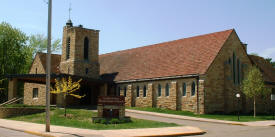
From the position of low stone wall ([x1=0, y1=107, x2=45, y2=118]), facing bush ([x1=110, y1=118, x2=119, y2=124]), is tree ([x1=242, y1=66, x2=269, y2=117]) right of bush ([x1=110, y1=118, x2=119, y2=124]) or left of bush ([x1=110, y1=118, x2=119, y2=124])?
left

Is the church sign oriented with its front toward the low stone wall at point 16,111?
no

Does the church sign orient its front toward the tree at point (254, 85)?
no

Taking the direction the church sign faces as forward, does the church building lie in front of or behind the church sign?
behind

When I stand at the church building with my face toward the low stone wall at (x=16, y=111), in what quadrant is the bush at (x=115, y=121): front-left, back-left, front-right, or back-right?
front-left

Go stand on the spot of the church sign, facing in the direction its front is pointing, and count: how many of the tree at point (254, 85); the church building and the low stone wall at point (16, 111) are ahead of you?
0

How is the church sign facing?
toward the camera
